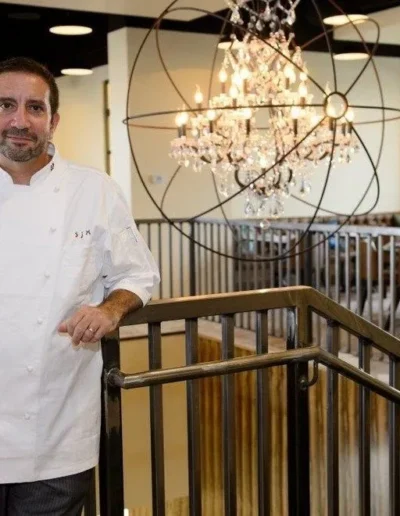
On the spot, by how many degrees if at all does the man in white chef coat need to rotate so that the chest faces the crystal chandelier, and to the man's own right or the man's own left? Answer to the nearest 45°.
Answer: approximately 180°

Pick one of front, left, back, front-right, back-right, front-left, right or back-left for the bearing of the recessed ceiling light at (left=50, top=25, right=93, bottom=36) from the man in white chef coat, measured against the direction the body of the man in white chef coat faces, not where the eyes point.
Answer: back

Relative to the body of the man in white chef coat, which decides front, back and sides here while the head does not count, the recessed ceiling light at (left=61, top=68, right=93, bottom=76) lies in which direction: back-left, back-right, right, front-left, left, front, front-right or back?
back

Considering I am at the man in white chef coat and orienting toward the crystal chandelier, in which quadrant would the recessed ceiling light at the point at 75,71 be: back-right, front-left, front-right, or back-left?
front-left

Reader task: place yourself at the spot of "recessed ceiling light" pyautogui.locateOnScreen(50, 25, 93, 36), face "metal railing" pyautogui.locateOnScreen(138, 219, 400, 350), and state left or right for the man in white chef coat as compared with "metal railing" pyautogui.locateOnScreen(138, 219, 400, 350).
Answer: right

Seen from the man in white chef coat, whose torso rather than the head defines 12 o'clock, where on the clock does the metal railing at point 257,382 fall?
The metal railing is roughly at 8 o'clock from the man in white chef coat.

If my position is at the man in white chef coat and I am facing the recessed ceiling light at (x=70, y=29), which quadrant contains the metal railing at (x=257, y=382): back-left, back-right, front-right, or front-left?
front-right

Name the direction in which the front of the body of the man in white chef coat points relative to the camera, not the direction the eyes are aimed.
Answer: toward the camera
